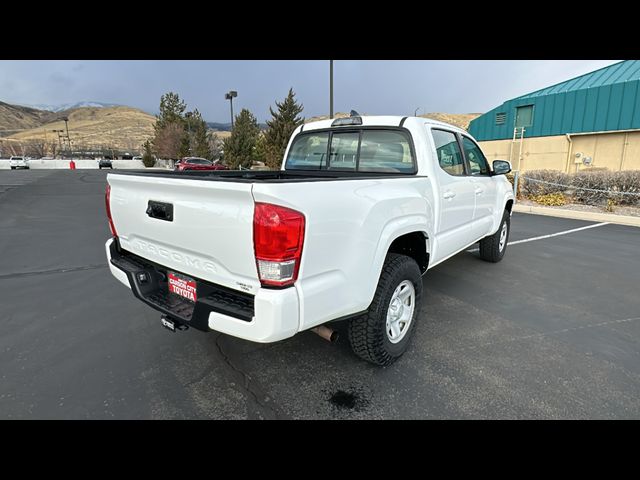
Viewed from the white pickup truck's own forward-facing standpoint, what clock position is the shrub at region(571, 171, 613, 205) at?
The shrub is roughly at 12 o'clock from the white pickup truck.

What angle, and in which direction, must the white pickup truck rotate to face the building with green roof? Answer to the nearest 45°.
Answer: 0° — it already faces it

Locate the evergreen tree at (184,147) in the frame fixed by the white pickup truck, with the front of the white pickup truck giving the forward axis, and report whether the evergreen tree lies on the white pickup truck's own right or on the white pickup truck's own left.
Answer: on the white pickup truck's own left

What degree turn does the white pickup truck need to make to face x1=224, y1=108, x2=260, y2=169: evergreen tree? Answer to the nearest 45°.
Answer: approximately 45° to its left

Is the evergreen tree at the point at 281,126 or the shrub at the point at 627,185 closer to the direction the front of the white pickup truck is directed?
the shrub

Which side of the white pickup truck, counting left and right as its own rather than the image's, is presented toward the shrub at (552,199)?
front

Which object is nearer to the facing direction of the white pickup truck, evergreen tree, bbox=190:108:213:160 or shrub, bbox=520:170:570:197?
the shrub

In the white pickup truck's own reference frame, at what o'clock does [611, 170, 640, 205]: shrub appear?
The shrub is roughly at 12 o'clock from the white pickup truck.

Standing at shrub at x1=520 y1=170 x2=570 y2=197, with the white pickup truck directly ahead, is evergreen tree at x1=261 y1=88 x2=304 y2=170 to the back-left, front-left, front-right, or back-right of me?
back-right

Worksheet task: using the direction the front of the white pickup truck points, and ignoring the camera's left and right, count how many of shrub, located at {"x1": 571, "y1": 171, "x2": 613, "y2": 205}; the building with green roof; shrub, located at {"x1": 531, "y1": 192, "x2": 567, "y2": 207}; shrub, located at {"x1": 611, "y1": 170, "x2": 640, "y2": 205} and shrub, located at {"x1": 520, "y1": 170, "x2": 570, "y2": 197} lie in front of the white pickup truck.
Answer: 5

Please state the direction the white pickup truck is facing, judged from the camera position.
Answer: facing away from the viewer and to the right of the viewer

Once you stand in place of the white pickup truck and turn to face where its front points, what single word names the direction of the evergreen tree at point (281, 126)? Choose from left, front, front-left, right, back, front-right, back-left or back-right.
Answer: front-left
